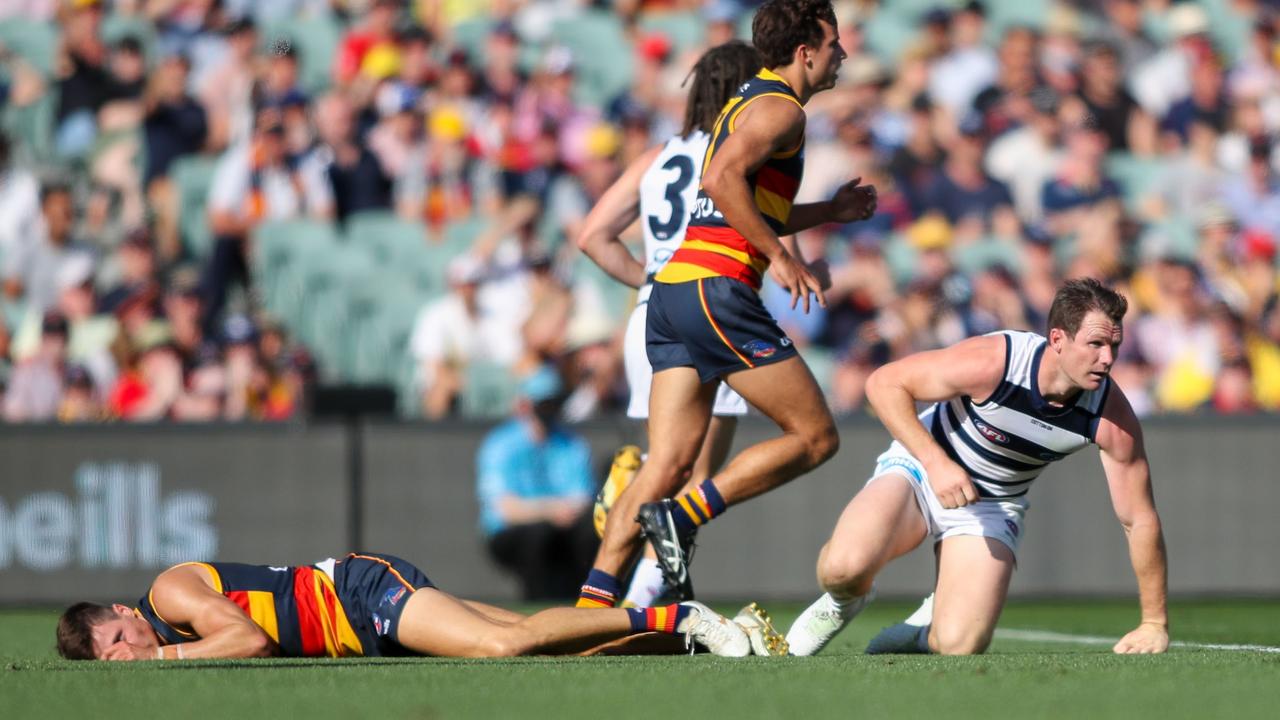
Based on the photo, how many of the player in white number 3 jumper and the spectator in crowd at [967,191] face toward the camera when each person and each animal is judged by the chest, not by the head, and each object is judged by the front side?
1

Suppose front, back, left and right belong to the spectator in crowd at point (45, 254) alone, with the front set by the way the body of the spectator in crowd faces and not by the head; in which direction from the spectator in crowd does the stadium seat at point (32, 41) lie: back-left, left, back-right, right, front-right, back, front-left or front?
back-left

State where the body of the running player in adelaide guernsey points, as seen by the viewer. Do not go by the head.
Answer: to the viewer's right

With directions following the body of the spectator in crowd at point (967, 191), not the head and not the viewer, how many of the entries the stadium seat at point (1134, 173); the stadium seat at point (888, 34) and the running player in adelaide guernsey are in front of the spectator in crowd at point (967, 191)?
1

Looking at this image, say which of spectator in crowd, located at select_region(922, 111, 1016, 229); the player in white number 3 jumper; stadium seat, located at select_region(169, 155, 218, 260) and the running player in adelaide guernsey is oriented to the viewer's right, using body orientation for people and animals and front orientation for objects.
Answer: the running player in adelaide guernsey

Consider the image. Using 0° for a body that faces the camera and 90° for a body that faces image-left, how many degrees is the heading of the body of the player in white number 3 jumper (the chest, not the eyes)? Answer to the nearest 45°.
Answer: approximately 180°

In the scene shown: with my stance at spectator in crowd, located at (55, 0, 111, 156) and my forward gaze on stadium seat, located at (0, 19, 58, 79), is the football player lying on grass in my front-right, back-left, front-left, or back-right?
back-left

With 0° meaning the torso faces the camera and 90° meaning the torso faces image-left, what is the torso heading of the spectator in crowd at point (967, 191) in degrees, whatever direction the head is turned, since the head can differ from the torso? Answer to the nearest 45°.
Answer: approximately 0°

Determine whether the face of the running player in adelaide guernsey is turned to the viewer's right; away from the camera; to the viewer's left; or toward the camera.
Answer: to the viewer's right

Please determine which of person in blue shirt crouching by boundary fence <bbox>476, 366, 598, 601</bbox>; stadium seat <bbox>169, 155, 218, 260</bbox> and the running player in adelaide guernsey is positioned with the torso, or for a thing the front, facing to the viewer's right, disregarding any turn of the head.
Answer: the running player in adelaide guernsey
